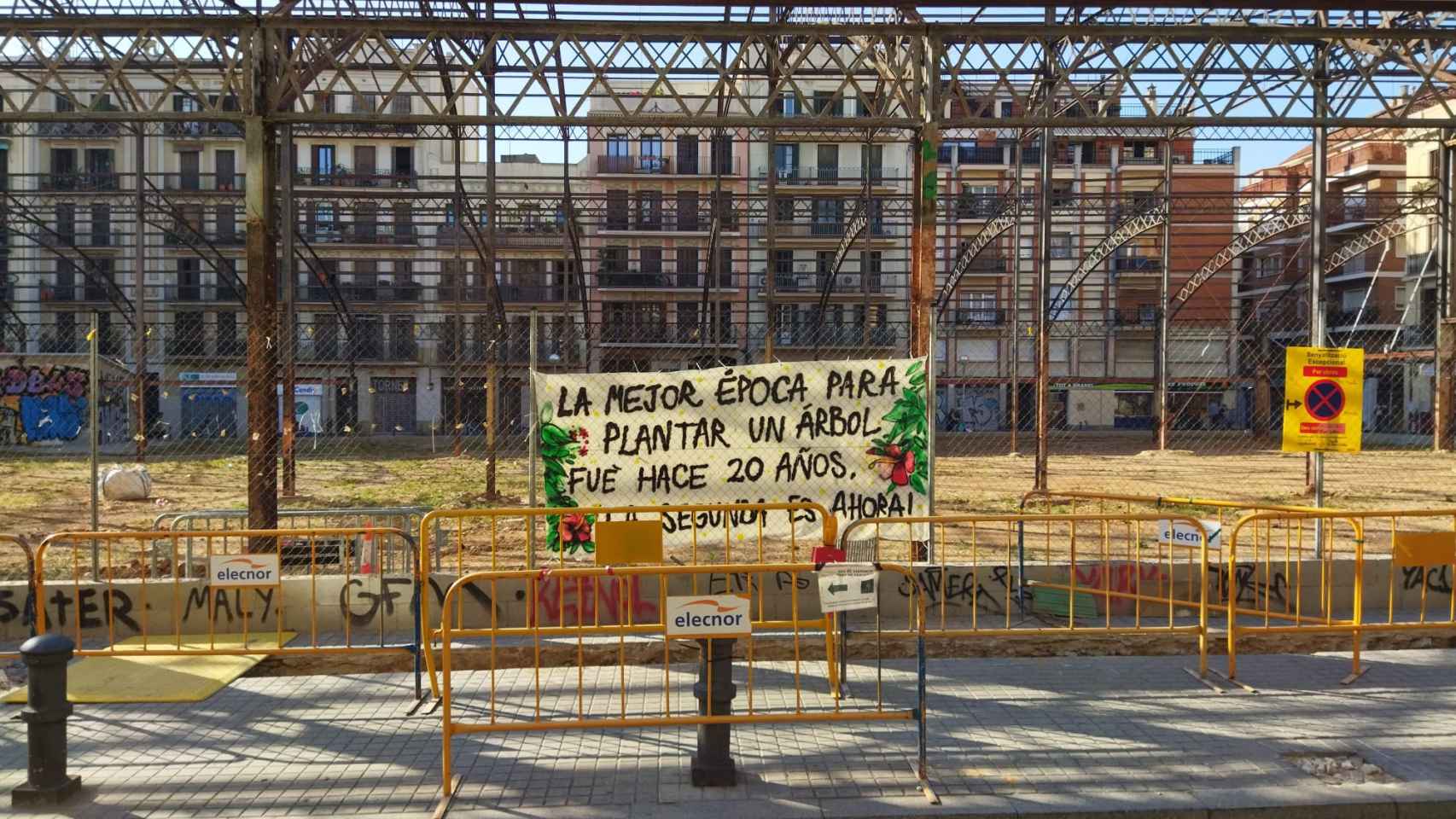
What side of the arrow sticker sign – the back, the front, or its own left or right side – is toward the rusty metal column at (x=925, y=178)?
back

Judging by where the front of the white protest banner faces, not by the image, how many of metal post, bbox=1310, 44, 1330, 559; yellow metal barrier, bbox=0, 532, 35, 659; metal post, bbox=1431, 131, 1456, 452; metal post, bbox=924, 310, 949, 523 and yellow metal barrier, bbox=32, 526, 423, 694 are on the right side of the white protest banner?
2

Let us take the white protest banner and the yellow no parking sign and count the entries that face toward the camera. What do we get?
2

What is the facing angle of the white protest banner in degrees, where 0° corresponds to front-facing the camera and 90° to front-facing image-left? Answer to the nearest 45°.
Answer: approximately 0°

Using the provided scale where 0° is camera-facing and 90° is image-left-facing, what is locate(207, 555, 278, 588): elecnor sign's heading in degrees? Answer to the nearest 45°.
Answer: approximately 0°

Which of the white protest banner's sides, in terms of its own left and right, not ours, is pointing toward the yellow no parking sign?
left

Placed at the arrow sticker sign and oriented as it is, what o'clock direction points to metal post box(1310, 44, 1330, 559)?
The metal post is roughly at 7 o'clock from the arrow sticker sign.

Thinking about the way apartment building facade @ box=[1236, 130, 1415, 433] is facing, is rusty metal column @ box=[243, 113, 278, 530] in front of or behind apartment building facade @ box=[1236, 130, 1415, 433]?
in front

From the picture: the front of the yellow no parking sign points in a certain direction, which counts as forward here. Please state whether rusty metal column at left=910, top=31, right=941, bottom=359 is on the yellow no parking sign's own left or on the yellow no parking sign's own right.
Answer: on the yellow no parking sign's own right

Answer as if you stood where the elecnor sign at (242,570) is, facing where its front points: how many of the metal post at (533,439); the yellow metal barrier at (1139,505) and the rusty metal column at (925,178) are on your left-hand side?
3
